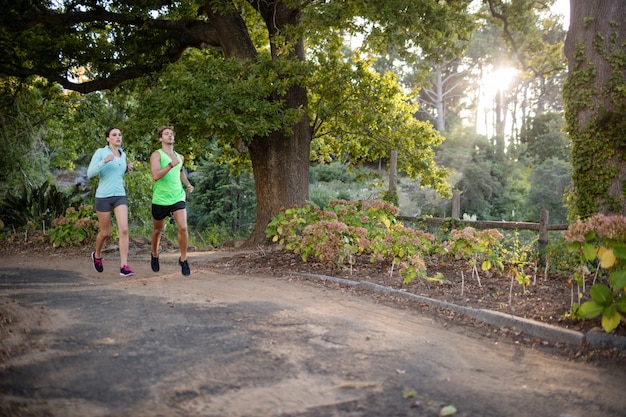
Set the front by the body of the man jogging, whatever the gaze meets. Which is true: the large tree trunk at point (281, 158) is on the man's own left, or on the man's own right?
on the man's own left

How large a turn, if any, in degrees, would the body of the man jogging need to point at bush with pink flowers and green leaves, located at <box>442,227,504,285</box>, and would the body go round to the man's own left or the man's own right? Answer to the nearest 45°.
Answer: approximately 45° to the man's own left

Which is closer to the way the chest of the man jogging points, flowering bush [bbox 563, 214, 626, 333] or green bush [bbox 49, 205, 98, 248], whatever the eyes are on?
the flowering bush

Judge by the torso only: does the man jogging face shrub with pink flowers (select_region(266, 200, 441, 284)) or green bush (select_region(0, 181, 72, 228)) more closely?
the shrub with pink flowers

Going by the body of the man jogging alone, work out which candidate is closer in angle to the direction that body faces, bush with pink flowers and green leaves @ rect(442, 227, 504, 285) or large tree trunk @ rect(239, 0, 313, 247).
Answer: the bush with pink flowers and green leaves

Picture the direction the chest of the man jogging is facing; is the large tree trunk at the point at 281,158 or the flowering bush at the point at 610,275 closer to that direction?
the flowering bush

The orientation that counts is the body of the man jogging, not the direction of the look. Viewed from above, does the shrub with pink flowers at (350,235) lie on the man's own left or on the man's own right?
on the man's own left

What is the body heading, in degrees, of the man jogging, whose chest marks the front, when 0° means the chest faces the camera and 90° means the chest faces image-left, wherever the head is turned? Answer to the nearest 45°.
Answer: approximately 315°

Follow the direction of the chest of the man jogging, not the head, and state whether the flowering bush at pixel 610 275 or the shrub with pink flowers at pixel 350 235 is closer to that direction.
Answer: the flowering bush

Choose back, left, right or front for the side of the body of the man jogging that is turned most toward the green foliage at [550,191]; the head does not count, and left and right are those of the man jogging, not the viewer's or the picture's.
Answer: left

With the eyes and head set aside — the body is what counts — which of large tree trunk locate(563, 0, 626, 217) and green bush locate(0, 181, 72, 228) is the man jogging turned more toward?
the large tree trunk
